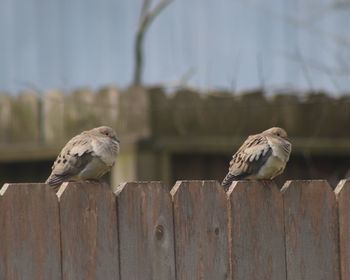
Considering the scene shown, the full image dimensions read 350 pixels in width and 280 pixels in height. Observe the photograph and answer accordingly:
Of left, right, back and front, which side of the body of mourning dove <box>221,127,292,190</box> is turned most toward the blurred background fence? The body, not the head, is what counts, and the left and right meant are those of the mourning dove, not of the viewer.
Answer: left

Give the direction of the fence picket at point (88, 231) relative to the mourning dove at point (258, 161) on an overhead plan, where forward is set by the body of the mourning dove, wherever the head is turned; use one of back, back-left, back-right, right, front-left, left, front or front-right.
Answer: back-right

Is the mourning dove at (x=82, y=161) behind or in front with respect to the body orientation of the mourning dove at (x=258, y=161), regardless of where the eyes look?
behind

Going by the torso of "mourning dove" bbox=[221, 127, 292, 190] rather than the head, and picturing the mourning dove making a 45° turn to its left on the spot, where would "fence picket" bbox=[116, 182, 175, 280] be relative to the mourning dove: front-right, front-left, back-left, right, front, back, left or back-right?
back

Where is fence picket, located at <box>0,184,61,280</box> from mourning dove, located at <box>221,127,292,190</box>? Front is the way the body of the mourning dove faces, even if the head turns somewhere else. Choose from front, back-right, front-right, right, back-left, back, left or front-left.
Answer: back-right

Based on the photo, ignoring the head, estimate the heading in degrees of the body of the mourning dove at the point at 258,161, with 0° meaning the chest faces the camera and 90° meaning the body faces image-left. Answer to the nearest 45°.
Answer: approximately 270°
